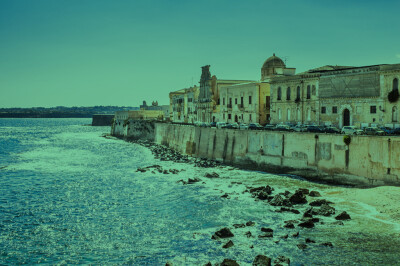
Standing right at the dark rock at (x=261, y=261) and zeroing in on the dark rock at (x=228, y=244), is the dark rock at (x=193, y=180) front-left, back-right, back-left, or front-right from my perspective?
front-right

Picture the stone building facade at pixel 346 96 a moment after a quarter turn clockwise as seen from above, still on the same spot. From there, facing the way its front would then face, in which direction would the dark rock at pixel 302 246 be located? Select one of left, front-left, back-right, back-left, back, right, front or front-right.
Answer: back-left

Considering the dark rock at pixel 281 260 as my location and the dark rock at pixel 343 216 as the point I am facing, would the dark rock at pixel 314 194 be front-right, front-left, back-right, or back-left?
front-left

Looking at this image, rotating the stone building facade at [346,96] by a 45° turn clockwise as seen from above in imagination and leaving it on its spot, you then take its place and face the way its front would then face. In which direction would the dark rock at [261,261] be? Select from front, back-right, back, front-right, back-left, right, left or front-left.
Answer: left

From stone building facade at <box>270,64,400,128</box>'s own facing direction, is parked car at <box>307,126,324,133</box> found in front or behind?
in front

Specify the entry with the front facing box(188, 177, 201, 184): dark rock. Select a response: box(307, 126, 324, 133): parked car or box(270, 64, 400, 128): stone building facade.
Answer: the stone building facade

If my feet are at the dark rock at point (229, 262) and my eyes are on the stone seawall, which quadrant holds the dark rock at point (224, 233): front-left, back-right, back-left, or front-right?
front-left

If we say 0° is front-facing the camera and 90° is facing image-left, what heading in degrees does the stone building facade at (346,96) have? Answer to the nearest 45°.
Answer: approximately 45°

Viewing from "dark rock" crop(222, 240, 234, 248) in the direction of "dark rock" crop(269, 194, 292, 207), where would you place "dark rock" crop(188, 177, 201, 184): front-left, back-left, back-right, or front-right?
front-left
